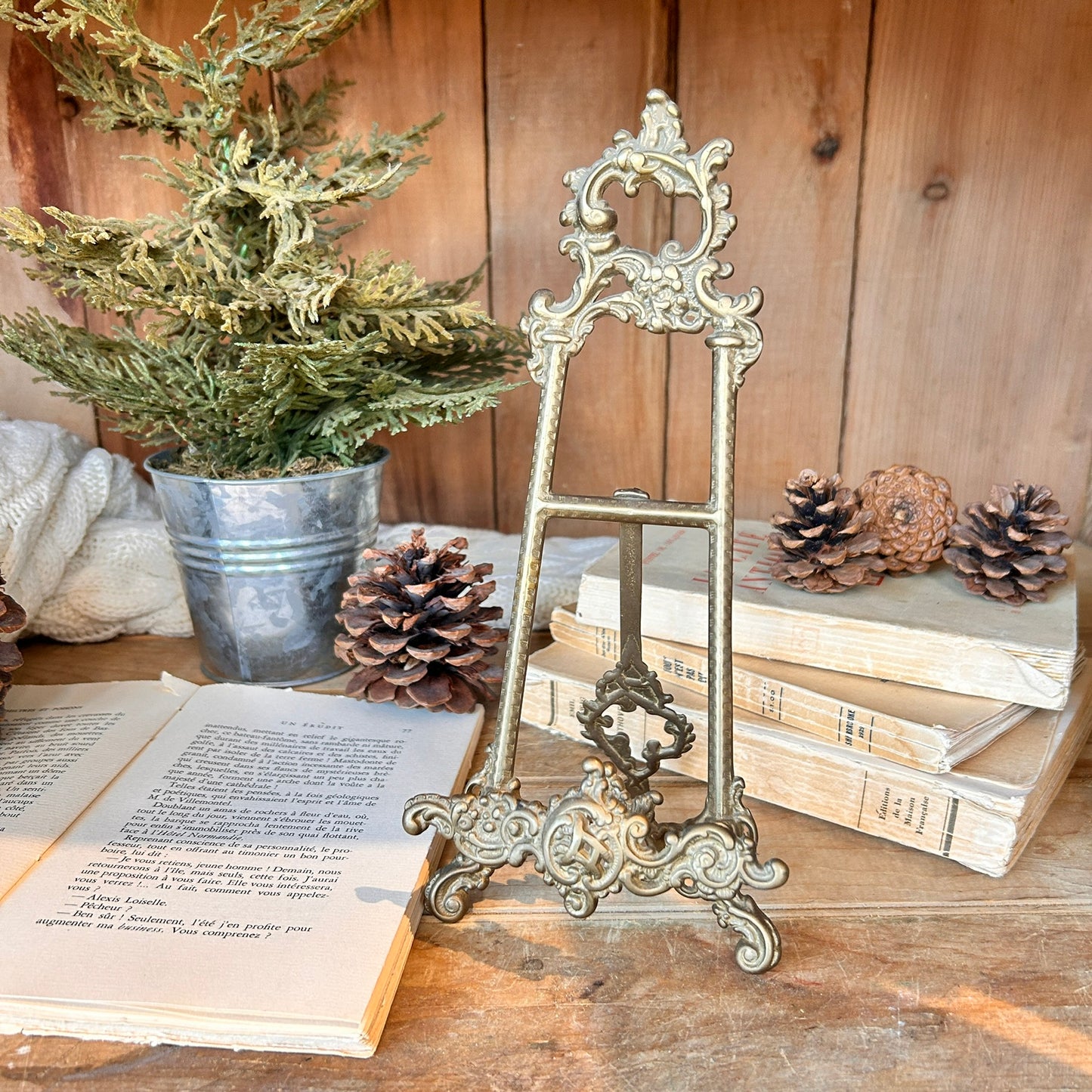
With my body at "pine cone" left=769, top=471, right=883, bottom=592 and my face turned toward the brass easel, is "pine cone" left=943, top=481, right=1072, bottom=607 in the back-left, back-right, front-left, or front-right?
back-left

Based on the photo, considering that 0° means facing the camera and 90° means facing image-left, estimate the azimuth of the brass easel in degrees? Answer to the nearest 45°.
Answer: approximately 45°

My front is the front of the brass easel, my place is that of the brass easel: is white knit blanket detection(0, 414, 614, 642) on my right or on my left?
on my right
